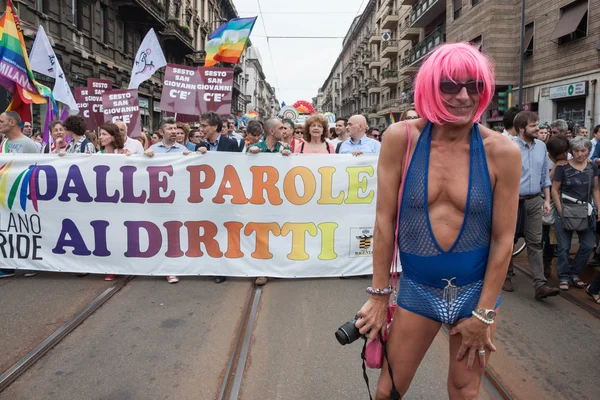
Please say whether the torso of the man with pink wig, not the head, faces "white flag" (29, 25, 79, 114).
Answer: no

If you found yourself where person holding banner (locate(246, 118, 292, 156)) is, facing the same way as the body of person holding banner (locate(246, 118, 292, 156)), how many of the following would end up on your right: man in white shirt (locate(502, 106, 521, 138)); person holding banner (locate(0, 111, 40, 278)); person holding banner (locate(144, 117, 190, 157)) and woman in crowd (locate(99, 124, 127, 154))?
3

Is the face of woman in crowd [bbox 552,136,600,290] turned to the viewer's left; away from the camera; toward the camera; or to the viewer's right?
toward the camera

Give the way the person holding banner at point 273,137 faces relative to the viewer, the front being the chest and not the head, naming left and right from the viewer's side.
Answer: facing the viewer

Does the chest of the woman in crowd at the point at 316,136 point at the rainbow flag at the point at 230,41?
no

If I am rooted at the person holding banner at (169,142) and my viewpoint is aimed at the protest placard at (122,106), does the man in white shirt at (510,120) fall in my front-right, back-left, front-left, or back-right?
back-right

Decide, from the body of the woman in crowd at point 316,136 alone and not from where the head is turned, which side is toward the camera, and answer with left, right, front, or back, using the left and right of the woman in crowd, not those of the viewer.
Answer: front

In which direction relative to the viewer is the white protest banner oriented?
toward the camera

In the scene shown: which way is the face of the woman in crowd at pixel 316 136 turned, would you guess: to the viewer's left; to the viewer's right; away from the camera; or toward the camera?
toward the camera

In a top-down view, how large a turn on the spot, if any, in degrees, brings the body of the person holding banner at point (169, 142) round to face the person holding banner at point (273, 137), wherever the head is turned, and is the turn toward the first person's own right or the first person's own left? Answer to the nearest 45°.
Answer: approximately 90° to the first person's own left

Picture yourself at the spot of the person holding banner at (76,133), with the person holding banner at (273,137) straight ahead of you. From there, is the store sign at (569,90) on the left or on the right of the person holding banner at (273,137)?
left

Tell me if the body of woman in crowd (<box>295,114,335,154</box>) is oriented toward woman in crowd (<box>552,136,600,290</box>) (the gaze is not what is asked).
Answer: no

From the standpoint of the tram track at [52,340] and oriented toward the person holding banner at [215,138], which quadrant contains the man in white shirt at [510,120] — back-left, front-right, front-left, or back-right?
front-right

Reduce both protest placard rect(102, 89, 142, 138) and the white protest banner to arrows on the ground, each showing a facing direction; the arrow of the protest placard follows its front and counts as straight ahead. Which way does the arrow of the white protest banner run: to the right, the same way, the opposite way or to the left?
the same way

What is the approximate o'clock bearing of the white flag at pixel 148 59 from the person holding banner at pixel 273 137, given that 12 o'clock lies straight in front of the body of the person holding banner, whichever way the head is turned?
The white flag is roughly at 5 o'clock from the person holding banner.

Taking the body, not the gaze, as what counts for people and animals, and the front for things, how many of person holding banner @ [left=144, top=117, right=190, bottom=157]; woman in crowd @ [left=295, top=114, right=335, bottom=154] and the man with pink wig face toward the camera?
3

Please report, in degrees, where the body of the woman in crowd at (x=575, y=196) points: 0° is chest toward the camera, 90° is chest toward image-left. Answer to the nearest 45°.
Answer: approximately 0°

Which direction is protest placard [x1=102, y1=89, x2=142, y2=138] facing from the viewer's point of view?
toward the camera
